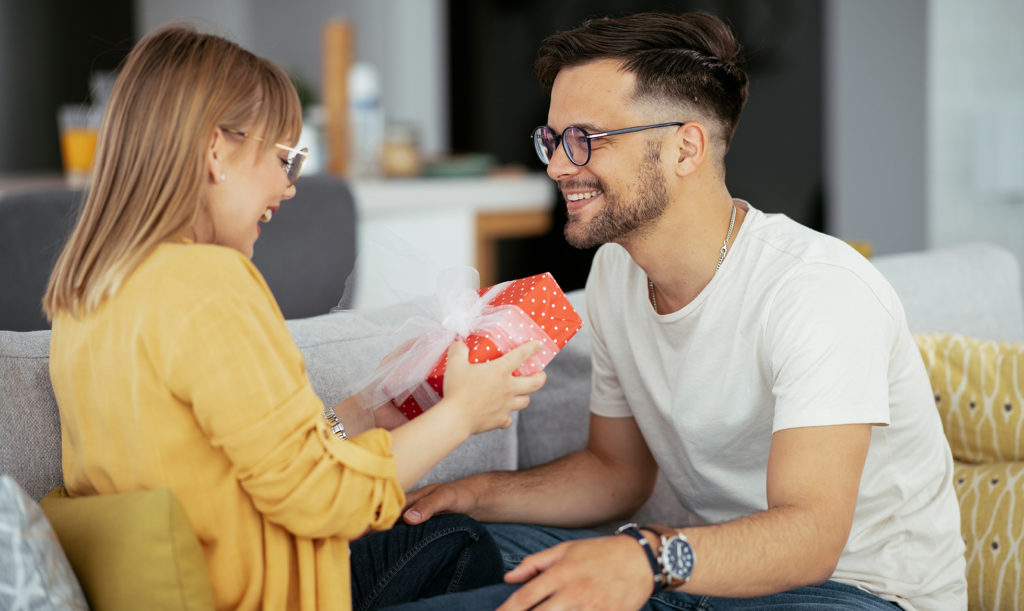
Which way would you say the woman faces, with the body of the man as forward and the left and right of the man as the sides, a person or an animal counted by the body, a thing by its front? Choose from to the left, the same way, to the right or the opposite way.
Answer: the opposite way

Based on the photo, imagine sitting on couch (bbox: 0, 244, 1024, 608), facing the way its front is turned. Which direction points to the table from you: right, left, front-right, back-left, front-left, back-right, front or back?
back

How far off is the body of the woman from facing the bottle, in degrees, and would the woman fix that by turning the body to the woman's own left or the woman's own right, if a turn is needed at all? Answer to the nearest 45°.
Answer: approximately 45° to the woman's own left

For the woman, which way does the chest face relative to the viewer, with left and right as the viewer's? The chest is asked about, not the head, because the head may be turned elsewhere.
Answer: facing away from the viewer and to the right of the viewer

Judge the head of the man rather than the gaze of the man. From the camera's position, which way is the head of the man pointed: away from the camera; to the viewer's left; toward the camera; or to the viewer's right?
to the viewer's left

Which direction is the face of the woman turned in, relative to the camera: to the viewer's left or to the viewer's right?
to the viewer's right
